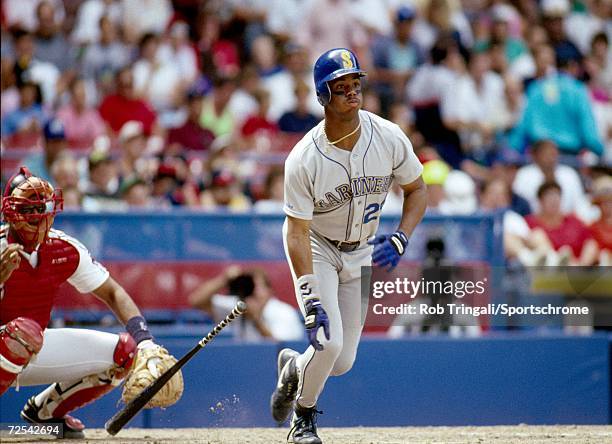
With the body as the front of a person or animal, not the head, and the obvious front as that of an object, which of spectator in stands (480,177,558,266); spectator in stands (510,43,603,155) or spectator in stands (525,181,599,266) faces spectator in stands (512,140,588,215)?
spectator in stands (510,43,603,155)

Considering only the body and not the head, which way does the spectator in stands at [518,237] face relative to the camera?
toward the camera

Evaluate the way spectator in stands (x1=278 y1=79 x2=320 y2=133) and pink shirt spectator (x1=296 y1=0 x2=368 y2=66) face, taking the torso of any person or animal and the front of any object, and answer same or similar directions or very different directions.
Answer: same or similar directions

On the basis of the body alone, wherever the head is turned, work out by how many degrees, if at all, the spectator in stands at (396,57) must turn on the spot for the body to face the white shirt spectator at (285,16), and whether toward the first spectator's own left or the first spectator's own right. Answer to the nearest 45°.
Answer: approximately 90° to the first spectator's own right

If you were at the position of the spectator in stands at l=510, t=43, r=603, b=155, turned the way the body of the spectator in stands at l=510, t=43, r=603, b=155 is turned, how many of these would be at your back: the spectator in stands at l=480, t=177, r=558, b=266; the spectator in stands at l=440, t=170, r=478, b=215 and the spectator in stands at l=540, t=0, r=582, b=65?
1

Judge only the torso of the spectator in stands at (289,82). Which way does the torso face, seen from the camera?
toward the camera

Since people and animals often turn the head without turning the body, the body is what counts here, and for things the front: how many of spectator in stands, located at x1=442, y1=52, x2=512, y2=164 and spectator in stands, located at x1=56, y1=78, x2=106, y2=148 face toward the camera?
2

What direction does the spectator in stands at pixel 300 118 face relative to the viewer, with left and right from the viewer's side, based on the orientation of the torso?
facing the viewer

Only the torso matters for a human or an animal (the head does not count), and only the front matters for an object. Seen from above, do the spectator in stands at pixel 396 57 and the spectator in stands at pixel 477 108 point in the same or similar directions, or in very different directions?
same or similar directions

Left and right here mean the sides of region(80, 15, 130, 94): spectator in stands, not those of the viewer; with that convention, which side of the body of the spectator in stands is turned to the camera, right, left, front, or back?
front

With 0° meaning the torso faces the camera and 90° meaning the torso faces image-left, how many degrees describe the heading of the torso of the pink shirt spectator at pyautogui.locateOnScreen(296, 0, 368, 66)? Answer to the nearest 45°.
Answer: approximately 0°

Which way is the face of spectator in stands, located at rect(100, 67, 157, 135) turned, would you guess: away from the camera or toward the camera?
toward the camera
